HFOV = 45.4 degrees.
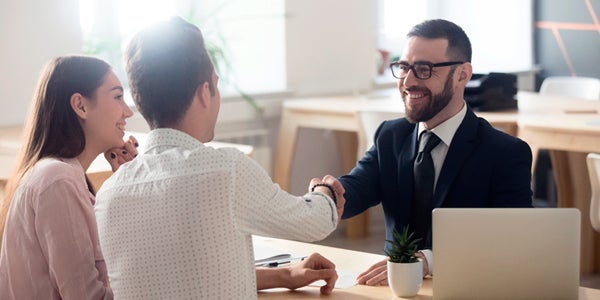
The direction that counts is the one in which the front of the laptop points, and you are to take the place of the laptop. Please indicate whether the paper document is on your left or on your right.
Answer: on your left

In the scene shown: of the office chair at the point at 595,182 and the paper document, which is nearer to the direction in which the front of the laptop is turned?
the office chair

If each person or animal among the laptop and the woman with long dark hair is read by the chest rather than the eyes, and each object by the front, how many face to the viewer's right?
1

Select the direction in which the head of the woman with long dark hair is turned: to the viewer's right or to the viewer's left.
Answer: to the viewer's right

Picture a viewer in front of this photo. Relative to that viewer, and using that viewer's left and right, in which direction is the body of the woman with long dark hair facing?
facing to the right of the viewer

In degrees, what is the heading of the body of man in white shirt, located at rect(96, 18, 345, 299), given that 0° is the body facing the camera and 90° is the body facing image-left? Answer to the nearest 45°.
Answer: approximately 225°

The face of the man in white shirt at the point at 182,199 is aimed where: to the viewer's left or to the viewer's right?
to the viewer's right

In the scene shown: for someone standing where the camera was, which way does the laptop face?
facing away from the viewer

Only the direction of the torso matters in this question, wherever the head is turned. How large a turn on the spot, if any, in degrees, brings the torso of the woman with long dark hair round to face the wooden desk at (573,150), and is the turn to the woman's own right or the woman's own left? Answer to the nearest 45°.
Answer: approximately 45° to the woman's own left
